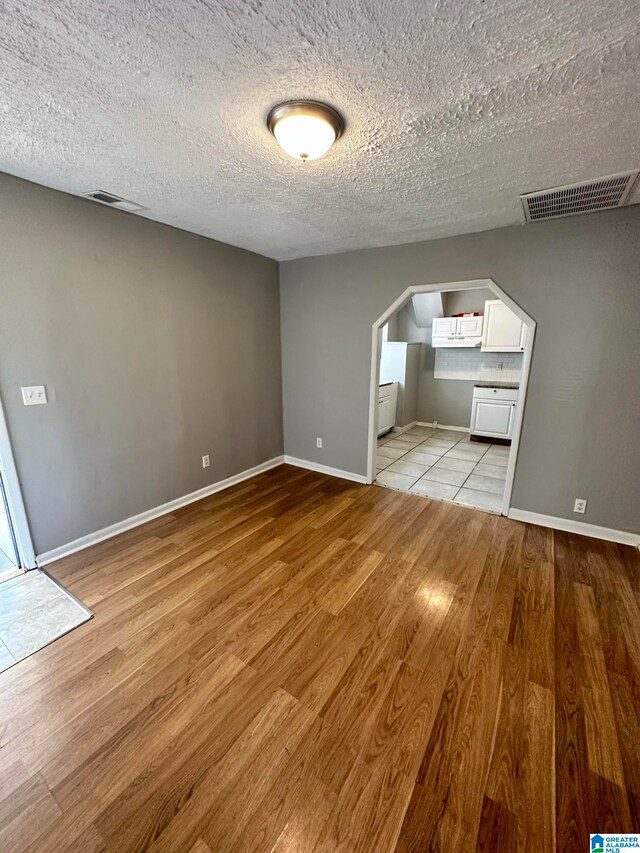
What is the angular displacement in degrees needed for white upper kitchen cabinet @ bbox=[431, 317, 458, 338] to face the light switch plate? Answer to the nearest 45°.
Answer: approximately 45° to its right

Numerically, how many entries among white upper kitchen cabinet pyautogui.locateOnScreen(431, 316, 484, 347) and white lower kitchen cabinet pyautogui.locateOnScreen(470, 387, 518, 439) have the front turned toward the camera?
2

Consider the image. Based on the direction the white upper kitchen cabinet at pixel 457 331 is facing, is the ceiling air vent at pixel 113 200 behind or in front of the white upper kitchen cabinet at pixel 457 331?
in front

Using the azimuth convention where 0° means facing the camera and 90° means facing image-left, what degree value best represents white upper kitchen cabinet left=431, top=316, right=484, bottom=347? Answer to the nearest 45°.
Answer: approximately 0°

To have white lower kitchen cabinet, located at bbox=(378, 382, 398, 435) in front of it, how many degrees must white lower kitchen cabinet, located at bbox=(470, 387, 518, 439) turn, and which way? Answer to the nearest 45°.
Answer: approximately 90° to its right

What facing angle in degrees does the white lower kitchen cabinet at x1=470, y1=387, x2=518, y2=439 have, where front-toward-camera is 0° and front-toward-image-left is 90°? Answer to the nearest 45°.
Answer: approximately 0°

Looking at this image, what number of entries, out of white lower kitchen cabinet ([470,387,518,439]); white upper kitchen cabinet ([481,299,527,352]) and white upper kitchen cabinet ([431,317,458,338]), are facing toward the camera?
3

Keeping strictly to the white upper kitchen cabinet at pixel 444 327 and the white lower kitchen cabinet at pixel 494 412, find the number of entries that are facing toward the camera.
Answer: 2

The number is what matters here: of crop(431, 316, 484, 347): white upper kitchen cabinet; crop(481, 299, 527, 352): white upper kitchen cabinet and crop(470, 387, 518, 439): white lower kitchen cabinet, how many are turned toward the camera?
3

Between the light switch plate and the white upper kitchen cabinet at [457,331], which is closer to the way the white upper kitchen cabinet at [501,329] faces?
the light switch plate
